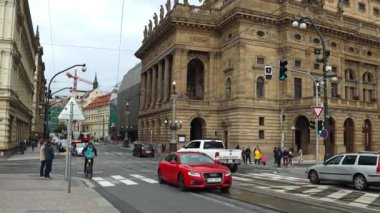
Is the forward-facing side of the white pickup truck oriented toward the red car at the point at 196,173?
no

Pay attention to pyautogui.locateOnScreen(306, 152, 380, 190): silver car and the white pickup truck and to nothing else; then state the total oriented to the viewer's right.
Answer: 0

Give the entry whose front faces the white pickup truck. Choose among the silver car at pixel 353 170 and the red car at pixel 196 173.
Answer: the silver car

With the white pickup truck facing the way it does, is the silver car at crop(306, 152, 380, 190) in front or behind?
behind

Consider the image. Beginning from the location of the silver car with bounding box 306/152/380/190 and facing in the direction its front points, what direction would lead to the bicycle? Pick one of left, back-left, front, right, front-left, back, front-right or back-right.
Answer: front-left

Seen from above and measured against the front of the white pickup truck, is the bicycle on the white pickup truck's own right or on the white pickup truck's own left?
on the white pickup truck's own left

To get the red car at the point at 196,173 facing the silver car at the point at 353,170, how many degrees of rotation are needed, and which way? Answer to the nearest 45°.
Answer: approximately 90° to its left

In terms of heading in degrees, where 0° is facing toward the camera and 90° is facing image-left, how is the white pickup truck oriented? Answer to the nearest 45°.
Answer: approximately 135°

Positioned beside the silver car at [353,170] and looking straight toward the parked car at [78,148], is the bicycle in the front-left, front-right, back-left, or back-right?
front-left

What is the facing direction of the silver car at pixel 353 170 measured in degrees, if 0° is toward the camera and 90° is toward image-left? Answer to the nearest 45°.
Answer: approximately 135°

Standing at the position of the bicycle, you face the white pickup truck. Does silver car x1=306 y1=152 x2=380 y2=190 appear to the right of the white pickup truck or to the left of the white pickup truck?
right

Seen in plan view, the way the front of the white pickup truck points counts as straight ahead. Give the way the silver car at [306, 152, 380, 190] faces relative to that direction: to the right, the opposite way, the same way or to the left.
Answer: the same way

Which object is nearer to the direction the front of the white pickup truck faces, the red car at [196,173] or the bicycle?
the bicycle
